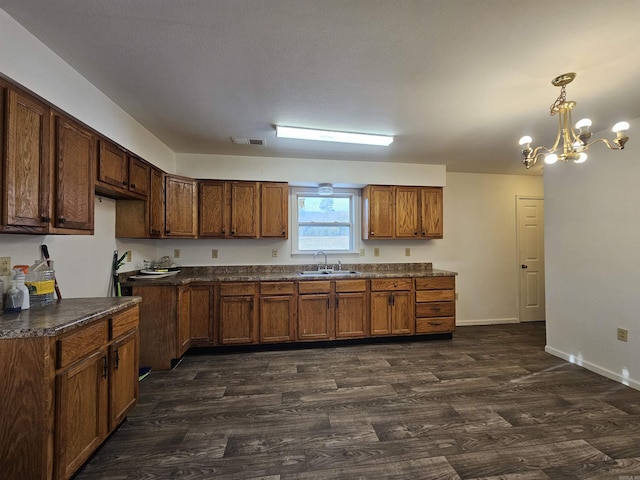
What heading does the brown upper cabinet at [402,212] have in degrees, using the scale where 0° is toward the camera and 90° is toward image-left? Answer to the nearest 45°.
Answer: approximately 0°

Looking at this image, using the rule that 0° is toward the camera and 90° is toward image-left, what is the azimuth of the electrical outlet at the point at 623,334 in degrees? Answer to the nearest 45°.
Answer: approximately 45°

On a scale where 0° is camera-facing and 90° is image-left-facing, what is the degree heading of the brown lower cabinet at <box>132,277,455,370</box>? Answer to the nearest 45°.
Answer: approximately 0°

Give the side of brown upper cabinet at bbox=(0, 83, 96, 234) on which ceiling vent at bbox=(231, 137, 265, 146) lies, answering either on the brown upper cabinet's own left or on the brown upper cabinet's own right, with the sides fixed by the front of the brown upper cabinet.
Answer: on the brown upper cabinet's own left

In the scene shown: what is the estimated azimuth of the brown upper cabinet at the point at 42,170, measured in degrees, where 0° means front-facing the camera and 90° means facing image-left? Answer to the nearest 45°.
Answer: approximately 315°

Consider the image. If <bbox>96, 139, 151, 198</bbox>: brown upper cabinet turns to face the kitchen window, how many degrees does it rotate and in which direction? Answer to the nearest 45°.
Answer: approximately 45° to its left

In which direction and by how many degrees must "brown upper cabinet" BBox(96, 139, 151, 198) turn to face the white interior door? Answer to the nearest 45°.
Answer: approximately 45° to its left

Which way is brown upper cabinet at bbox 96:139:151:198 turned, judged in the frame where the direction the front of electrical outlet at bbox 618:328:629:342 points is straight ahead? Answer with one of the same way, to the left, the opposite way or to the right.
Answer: the opposite way

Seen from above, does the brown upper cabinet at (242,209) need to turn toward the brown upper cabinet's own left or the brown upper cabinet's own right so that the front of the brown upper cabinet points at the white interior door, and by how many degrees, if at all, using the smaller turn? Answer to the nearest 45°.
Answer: approximately 90° to the brown upper cabinet's own left
